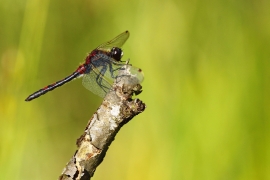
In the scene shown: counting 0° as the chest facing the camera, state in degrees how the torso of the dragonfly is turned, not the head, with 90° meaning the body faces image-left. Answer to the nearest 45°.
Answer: approximately 270°
